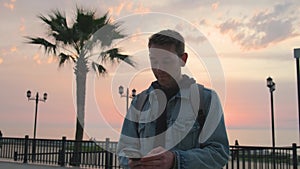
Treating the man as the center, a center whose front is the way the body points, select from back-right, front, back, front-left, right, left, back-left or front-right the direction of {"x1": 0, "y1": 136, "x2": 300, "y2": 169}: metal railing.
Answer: back-right

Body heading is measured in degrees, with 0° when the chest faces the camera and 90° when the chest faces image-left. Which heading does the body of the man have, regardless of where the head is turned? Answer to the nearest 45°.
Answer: approximately 45°
